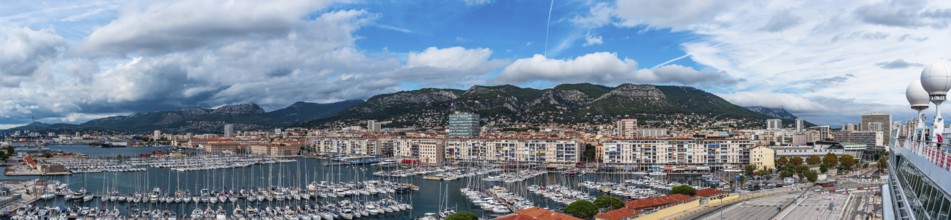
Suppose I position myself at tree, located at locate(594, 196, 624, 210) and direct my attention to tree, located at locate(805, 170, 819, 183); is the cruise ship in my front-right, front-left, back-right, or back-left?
back-right

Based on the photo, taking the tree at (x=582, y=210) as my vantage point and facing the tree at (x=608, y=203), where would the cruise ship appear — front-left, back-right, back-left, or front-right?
back-right

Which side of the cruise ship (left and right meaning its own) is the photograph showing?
back

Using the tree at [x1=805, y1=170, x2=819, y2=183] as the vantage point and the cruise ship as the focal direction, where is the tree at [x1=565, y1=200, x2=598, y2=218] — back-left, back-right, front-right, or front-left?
front-right

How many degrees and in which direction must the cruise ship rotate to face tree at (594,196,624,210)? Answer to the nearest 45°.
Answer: approximately 45° to its left

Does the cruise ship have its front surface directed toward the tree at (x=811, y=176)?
yes
